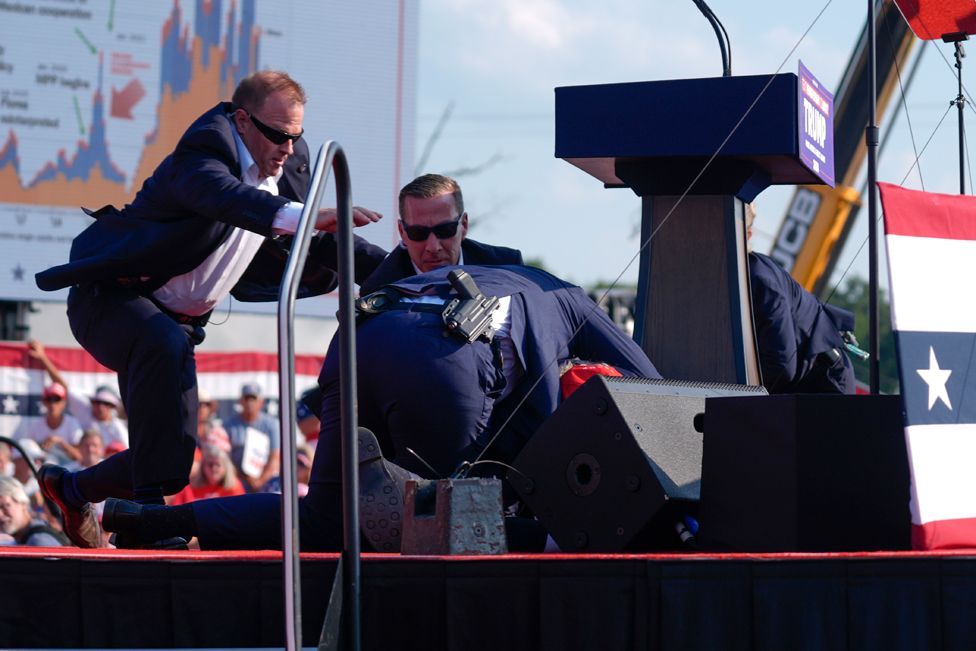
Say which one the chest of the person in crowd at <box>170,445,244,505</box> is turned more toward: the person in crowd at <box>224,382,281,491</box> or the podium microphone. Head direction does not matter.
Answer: the podium microphone

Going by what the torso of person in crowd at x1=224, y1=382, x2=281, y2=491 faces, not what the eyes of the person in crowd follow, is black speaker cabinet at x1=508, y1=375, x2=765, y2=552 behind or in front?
in front

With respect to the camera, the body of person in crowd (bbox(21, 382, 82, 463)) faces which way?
toward the camera

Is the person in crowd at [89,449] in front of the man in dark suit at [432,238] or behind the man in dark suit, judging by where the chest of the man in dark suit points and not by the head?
behind

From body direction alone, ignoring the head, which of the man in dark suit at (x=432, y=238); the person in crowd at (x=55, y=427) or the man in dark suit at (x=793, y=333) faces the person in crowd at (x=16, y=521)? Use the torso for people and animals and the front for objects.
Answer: the person in crowd at (x=55, y=427)

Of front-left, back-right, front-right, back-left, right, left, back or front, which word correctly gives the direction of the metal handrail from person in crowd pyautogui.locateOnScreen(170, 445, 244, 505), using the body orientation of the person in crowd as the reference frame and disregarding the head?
front

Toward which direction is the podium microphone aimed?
to the viewer's left

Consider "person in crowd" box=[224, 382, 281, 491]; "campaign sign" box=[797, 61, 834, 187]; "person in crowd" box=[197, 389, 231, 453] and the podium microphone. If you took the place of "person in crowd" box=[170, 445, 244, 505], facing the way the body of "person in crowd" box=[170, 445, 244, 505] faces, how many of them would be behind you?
2

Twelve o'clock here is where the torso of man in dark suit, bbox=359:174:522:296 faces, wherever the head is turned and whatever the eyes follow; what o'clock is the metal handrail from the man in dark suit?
The metal handrail is roughly at 12 o'clock from the man in dark suit.

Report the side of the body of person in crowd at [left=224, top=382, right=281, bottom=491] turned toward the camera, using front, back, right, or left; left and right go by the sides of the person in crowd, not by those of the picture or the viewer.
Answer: front

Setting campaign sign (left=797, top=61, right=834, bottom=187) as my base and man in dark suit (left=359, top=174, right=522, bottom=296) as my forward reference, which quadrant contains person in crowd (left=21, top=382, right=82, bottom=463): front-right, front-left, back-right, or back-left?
front-right

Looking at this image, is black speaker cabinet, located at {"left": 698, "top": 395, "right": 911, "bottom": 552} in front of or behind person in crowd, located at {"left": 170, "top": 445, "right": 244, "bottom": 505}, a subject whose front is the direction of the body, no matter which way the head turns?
in front

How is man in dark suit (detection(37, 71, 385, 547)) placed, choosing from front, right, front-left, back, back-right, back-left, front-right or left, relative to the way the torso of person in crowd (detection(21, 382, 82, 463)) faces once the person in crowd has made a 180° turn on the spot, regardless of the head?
back
